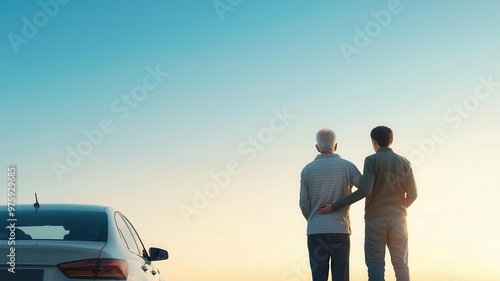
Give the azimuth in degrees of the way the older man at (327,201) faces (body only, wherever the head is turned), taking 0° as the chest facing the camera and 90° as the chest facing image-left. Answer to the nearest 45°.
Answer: approximately 180°

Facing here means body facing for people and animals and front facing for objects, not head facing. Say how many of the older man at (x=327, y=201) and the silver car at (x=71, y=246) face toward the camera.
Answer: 0

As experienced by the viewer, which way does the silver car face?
facing away from the viewer and to the right of the viewer

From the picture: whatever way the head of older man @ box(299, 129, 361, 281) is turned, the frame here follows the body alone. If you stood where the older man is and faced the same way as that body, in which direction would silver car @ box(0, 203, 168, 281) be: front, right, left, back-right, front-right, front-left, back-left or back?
back-left

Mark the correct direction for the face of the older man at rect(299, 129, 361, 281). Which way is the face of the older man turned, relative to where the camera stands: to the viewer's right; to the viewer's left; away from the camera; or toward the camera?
away from the camera
